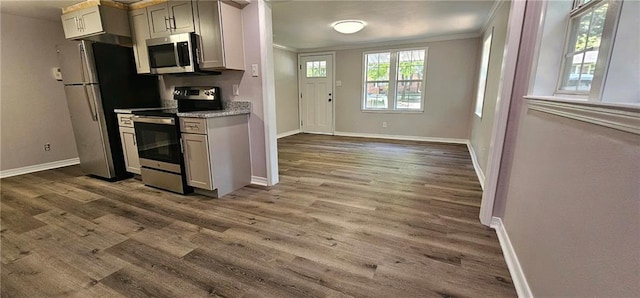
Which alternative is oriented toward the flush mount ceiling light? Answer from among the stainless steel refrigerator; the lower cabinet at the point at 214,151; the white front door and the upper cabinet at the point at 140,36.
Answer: the white front door

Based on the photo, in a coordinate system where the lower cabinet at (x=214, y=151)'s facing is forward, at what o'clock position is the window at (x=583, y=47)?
The window is roughly at 9 o'clock from the lower cabinet.

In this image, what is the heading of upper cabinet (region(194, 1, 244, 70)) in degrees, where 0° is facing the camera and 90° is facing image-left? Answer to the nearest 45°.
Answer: approximately 45°

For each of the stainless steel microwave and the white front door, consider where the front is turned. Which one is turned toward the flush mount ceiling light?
the white front door

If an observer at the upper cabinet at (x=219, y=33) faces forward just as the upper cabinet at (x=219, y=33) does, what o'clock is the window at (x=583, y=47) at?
The window is roughly at 9 o'clock from the upper cabinet.

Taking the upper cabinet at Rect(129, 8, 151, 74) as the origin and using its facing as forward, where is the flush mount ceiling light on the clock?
The flush mount ceiling light is roughly at 8 o'clock from the upper cabinet.

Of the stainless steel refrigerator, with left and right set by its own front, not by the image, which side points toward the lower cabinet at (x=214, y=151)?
left
